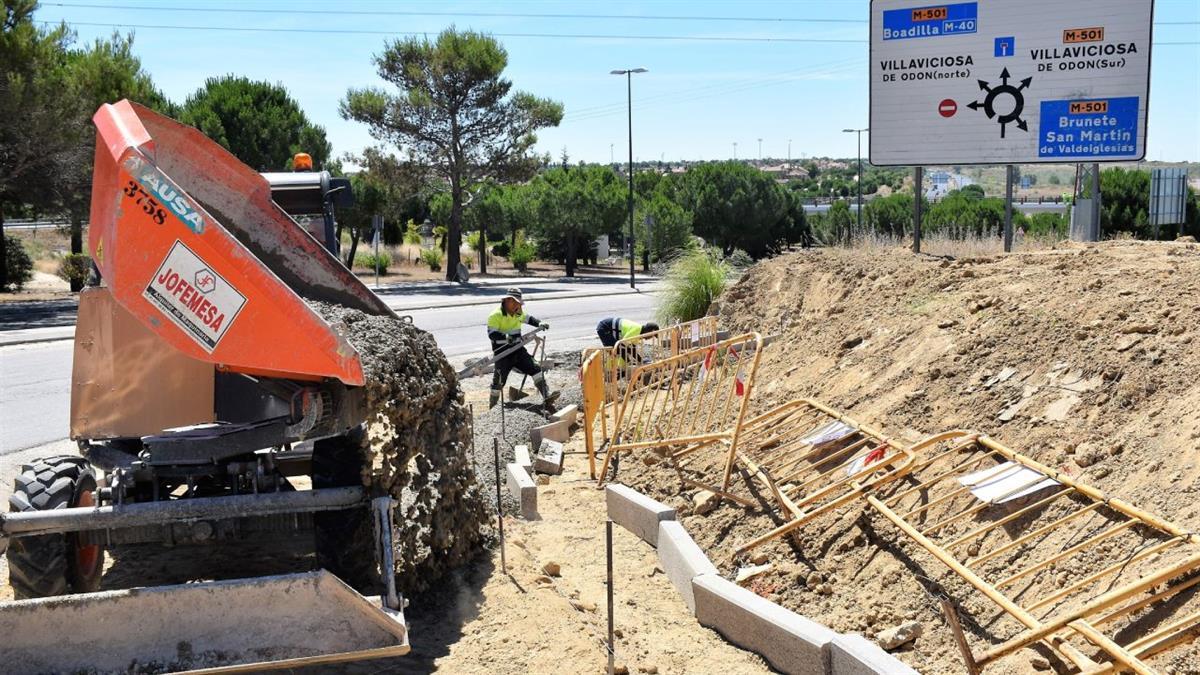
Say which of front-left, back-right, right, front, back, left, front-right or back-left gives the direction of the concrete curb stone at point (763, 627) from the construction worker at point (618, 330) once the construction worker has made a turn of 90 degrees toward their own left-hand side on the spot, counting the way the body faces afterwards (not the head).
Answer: back

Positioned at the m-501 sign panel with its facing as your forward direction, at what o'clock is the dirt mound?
The dirt mound is roughly at 12 o'clock from the m-501 sign panel.

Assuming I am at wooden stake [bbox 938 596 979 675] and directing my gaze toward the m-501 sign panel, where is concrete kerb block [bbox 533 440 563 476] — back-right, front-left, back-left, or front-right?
front-left

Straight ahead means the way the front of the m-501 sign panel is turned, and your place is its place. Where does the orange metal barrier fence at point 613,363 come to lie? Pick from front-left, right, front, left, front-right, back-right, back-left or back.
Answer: front-right

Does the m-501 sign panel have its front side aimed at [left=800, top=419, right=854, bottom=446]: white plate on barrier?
yes

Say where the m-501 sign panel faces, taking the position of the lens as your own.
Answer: facing the viewer

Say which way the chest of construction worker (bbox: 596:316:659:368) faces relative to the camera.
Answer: to the viewer's right

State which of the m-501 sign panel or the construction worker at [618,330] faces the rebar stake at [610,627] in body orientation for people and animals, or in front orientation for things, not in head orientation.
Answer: the m-501 sign panel

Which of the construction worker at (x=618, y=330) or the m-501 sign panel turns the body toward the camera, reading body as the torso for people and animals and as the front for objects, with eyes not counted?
the m-501 sign panel

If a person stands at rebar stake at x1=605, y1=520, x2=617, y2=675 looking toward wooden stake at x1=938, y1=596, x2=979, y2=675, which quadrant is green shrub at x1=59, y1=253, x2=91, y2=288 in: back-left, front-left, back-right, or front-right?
back-left

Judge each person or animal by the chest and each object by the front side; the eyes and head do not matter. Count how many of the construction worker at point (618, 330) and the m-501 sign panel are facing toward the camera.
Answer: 1

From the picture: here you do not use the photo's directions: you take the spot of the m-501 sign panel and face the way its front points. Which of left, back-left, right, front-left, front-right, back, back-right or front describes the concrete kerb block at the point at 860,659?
front

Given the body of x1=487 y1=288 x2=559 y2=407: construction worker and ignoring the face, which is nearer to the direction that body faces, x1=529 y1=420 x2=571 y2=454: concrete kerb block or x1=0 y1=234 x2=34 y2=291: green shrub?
the concrete kerb block
